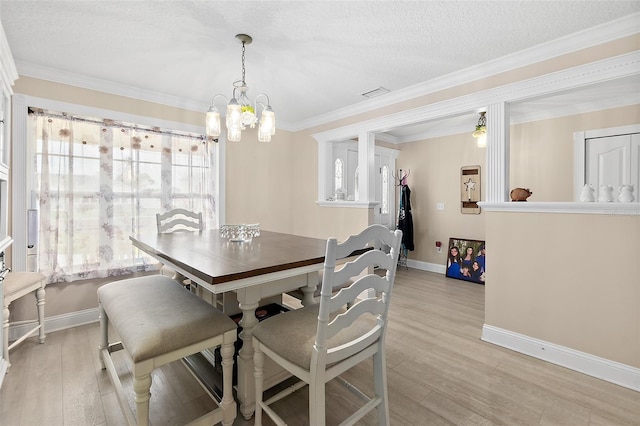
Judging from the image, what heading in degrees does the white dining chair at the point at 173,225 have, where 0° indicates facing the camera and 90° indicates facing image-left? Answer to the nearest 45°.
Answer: approximately 0°

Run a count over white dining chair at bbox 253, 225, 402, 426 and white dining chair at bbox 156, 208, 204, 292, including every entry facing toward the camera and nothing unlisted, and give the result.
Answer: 1

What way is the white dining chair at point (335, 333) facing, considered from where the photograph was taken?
facing away from the viewer and to the left of the viewer

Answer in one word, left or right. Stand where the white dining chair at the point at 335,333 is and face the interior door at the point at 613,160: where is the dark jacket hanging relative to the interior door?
left

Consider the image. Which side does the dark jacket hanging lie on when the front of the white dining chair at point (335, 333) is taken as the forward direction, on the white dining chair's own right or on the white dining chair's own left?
on the white dining chair's own right

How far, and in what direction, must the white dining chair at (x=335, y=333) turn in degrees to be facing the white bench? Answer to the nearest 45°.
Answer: approximately 45° to its left

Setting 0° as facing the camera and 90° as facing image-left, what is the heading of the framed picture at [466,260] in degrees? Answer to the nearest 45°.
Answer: approximately 45°

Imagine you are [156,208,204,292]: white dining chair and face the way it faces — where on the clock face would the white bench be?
The white bench is roughly at 12 o'clock from the white dining chair.
